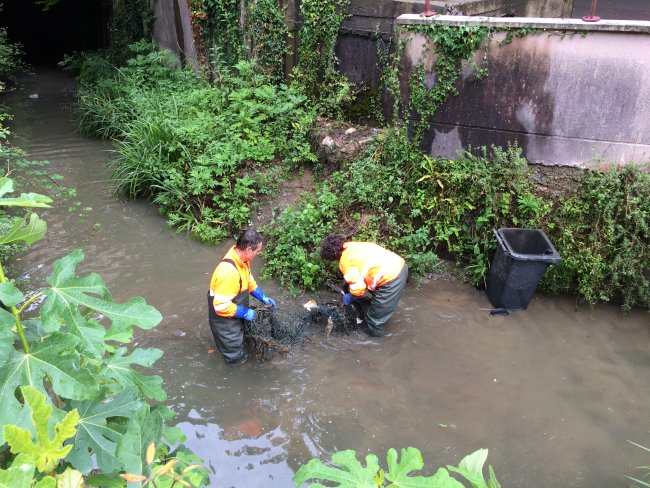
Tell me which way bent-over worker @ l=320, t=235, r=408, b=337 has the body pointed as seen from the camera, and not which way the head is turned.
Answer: to the viewer's left

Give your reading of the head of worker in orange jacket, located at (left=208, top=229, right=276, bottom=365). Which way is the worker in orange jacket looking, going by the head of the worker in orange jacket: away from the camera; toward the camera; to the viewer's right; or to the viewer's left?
to the viewer's right

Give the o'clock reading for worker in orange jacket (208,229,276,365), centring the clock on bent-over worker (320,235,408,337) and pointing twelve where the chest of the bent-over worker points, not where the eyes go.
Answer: The worker in orange jacket is roughly at 11 o'clock from the bent-over worker.

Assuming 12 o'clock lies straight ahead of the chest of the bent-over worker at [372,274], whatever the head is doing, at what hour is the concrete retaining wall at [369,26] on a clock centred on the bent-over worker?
The concrete retaining wall is roughly at 3 o'clock from the bent-over worker.

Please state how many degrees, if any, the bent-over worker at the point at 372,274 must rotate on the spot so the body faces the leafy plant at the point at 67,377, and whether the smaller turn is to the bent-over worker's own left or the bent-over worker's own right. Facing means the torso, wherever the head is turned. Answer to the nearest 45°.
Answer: approximately 90° to the bent-over worker's own left

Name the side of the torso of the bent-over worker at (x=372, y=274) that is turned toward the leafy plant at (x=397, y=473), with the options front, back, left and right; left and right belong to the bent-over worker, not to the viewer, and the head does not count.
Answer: left

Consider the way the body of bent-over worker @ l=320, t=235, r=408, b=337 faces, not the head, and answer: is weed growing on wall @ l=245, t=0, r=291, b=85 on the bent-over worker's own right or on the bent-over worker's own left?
on the bent-over worker's own right

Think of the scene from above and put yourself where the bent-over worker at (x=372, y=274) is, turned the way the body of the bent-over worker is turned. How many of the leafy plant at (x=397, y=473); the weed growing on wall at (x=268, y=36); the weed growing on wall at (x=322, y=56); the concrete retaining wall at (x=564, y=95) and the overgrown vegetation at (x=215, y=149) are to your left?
1

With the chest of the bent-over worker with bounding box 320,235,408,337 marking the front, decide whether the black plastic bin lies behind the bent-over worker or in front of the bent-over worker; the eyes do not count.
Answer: behind

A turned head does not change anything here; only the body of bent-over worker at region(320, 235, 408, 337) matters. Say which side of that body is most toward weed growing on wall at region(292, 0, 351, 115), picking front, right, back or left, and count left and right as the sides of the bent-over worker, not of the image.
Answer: right

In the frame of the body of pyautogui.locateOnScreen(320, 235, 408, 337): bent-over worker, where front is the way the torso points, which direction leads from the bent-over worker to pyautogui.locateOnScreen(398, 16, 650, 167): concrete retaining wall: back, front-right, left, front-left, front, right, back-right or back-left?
back-right

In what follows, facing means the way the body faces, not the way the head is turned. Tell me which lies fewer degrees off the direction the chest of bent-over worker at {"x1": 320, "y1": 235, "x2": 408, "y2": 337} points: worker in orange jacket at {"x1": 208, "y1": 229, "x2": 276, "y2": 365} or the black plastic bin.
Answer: the worker in orange jacket

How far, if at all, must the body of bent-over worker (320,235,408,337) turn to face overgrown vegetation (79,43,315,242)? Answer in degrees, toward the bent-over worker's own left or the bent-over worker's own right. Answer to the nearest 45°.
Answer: approximately 45° to the bent-over worker's own right

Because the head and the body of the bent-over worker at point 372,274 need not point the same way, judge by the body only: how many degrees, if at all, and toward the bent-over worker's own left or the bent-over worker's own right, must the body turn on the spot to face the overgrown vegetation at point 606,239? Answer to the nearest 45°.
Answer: approximately 180°
